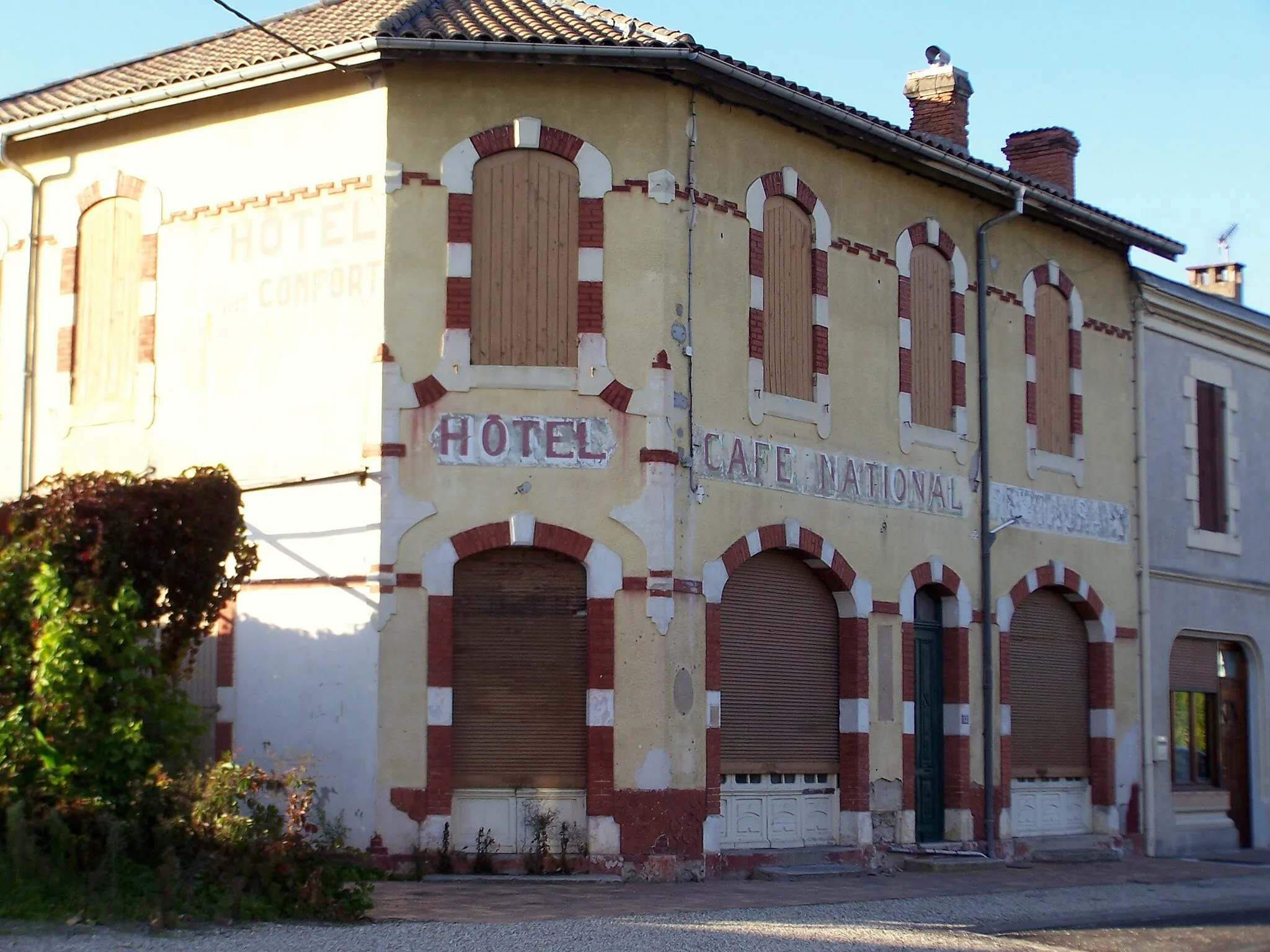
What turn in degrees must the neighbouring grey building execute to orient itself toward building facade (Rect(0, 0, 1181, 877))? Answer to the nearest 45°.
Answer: approximately 90° to its right

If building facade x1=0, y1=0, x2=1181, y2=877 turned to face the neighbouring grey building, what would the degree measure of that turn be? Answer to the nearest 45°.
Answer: approximately 90° to its left

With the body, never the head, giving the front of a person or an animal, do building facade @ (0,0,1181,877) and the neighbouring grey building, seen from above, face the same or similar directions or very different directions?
same or similar directions

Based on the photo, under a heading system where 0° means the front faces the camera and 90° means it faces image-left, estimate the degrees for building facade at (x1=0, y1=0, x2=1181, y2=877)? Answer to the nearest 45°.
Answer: approximately 315°

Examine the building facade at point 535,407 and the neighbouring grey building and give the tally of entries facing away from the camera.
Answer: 0

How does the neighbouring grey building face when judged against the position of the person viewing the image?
facing the viewer and to the right of the viewer

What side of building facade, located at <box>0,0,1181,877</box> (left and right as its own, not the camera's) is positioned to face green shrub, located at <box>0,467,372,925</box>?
right
